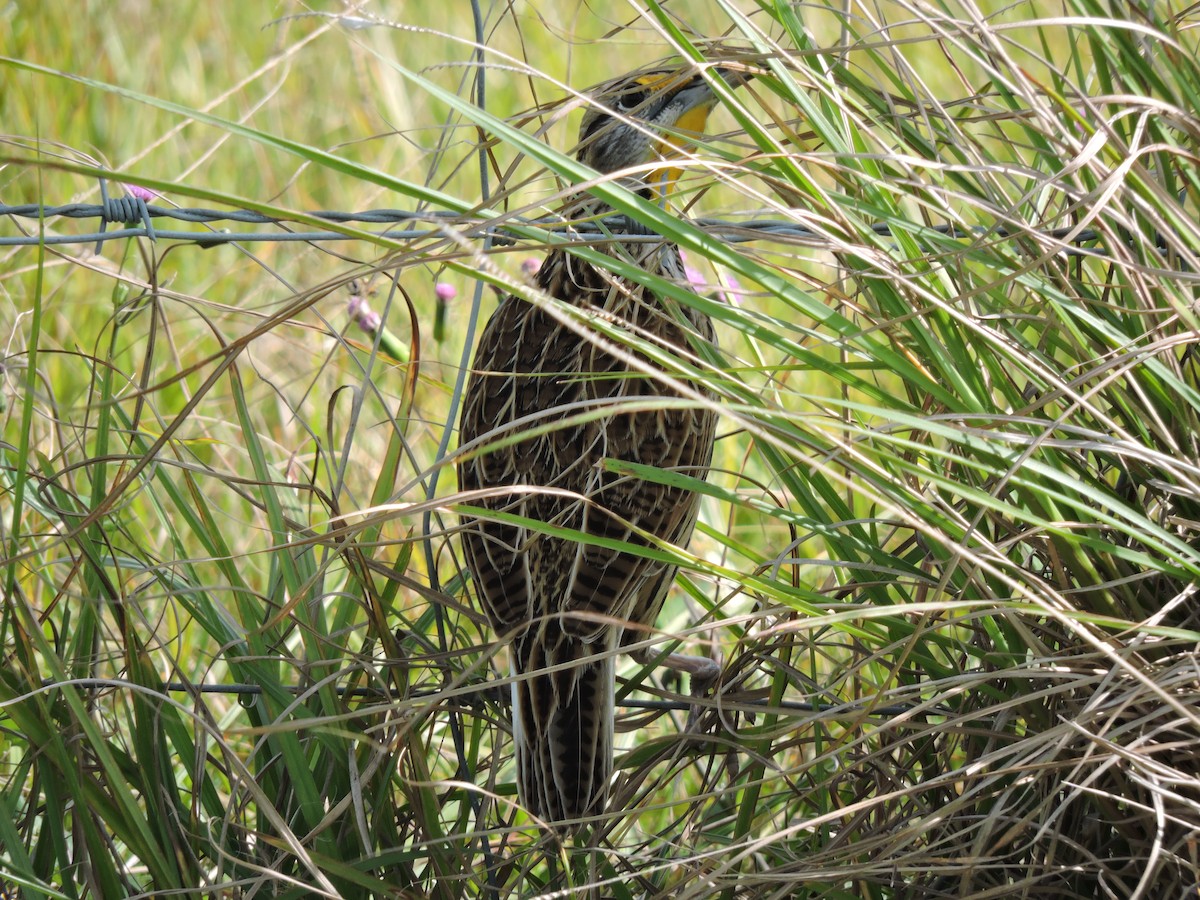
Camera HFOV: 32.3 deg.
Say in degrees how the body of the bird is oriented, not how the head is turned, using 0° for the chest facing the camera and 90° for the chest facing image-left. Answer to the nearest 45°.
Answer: approximately 225°

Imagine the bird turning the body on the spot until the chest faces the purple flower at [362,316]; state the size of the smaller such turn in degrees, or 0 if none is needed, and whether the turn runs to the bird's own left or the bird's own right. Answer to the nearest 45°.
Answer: approximately 90° to the bird's own left
